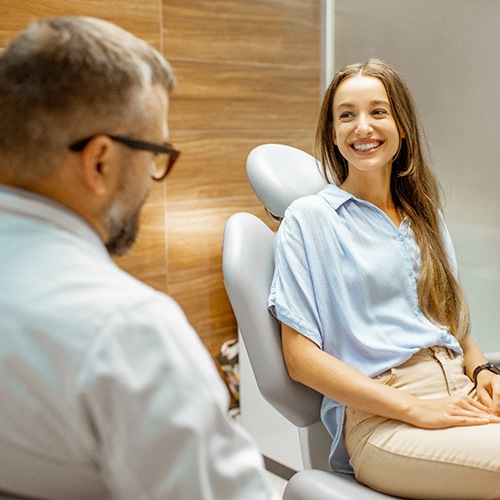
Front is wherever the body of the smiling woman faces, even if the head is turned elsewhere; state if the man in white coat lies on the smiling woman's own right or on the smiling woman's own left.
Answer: on the smiling woman's own right

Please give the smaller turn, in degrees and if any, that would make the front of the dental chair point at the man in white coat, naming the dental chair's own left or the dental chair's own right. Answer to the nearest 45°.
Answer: approximately 90° to the dental chair's own right

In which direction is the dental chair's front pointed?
to the viewer's right

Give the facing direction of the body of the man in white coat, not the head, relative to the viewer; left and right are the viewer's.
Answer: facing away from the viewer and to the right of the viewer

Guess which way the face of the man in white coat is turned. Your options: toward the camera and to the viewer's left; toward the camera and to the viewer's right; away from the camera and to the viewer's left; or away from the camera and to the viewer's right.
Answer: away from the camera and to the viewer's right

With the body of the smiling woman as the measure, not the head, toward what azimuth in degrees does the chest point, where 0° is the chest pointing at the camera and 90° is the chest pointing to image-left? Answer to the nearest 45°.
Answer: approximately 315°
